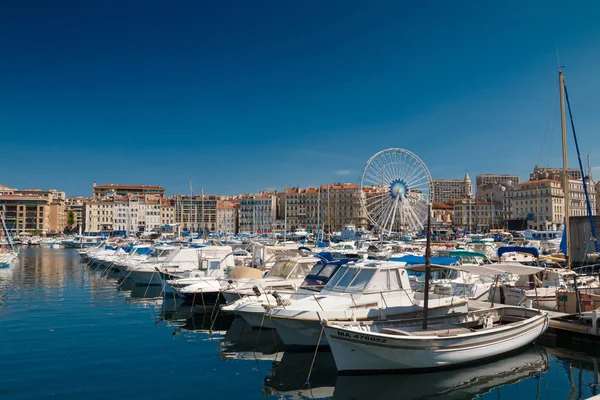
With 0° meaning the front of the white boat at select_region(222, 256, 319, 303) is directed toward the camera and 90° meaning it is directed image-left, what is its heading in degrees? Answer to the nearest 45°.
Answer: approximately 45°

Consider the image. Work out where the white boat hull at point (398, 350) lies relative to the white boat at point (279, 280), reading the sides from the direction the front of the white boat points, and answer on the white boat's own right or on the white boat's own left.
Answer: on the white boat's own left

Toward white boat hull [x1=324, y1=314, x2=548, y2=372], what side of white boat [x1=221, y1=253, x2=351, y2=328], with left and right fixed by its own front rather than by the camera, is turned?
left

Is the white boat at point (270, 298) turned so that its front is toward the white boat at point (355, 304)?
no

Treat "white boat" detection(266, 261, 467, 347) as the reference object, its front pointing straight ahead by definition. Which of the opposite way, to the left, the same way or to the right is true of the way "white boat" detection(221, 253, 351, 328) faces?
the same way

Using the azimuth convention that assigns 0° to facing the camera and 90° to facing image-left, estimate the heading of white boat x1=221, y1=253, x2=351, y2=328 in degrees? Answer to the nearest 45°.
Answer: approximately 45°

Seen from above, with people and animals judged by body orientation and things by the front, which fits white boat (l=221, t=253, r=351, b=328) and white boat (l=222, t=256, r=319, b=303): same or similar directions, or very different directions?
same or similar directions

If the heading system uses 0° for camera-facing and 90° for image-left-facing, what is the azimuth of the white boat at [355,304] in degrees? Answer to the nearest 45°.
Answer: approximately 45°

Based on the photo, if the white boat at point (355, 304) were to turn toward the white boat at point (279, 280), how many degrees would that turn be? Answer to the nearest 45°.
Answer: approximately 90° to its right

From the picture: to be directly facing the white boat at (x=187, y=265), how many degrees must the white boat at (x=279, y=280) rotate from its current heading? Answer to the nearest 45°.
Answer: approximately 90° to its right

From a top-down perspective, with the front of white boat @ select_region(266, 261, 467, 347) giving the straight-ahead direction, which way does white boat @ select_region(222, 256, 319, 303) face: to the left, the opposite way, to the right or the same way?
the same way

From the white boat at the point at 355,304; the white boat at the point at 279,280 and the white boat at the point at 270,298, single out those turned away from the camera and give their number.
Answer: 0

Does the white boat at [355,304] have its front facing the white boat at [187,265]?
no
